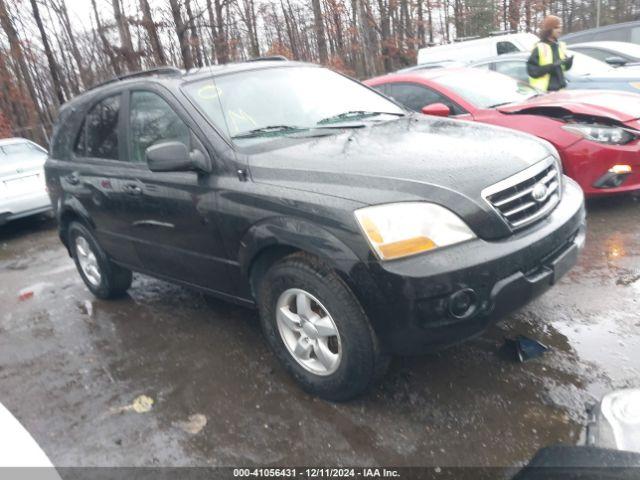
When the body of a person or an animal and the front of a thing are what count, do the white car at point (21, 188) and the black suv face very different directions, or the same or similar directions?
very different directions

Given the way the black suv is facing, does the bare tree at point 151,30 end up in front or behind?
behind

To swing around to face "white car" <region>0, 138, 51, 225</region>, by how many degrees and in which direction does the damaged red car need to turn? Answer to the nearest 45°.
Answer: approximately 135° to its right

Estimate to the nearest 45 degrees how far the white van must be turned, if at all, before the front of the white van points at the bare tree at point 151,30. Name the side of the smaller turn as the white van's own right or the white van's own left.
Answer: approximately 180°

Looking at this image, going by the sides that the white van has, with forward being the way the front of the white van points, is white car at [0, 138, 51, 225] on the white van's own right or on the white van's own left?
on the white van's own right

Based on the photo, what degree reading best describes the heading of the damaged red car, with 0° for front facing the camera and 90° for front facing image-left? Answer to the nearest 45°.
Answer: approximately 315°

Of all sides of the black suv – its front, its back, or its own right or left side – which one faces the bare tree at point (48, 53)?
back

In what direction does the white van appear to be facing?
to the viewer's right

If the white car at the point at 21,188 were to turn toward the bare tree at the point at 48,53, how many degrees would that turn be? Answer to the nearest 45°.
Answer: approximately 45° to its right

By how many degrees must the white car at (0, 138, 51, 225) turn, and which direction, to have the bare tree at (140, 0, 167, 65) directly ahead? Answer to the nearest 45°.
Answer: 0° — it already faces it

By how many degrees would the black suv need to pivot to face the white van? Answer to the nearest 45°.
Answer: approximately 90° to its left

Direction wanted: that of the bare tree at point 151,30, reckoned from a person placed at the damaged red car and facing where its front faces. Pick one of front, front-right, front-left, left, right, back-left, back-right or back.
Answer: back
